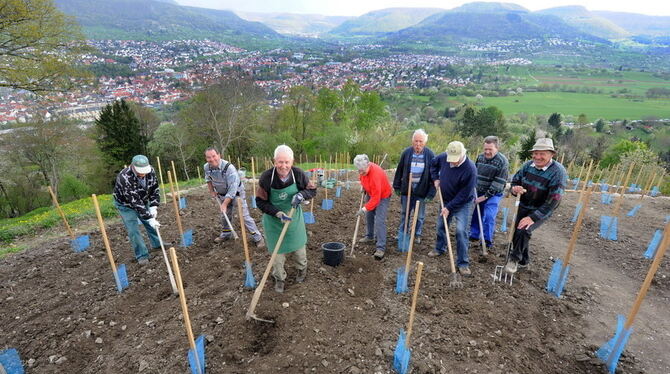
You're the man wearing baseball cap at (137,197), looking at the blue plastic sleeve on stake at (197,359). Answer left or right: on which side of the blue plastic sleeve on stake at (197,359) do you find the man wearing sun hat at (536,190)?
left

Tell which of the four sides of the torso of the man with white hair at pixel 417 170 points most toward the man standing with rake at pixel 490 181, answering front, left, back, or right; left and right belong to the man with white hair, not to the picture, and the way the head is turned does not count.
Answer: left

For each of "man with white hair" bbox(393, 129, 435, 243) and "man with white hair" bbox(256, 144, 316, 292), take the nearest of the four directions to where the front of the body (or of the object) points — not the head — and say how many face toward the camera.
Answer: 2

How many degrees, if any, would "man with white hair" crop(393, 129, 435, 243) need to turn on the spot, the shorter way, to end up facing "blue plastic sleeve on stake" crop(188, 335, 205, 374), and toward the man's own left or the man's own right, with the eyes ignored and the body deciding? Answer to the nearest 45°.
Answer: approximately 45° to the man's own right

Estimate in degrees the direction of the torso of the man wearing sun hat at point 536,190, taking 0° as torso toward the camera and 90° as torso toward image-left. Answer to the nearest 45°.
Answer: approximately 45°

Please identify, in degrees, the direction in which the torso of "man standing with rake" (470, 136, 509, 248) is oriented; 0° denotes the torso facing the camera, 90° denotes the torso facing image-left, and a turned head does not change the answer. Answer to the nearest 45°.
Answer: approximately 45°

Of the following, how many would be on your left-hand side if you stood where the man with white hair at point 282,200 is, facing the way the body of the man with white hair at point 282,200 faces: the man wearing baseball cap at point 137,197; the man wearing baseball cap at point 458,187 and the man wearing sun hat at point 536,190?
2

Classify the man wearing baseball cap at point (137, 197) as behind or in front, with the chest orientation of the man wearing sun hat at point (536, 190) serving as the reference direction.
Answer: in front

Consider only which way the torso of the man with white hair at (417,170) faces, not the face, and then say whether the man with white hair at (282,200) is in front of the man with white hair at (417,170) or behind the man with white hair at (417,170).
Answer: in front
